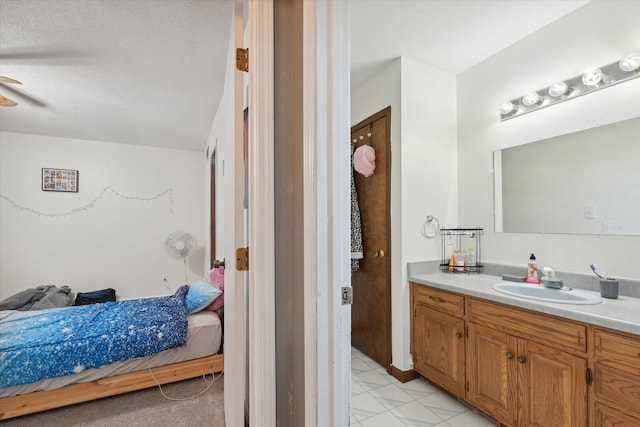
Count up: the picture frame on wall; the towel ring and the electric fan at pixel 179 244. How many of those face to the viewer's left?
0

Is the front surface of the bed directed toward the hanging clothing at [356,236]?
no

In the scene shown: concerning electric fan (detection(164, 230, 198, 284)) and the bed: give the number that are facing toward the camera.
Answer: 1

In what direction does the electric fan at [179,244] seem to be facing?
toward the camera

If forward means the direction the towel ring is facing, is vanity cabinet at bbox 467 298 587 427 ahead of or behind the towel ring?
ahead

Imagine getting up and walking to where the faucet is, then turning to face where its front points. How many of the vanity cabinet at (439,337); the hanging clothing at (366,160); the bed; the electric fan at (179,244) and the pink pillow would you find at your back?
0

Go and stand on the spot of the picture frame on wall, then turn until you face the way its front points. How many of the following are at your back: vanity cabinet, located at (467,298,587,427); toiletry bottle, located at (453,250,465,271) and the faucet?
0

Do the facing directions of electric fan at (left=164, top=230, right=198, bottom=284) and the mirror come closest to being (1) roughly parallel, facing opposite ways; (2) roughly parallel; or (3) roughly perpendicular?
roughly perpendicular

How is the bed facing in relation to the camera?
to the viewer's left

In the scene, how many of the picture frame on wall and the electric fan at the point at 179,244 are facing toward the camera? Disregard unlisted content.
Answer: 2

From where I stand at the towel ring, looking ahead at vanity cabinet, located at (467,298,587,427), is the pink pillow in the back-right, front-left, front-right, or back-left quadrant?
back-right

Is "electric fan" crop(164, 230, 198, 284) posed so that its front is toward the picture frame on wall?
no

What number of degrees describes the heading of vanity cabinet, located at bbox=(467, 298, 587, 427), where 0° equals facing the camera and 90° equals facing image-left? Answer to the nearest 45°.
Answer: approximately 45°

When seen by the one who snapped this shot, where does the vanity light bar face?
facing the viewer and to the left of the viewer

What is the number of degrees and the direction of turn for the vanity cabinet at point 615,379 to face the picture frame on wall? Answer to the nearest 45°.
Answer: approximately 45° to its right

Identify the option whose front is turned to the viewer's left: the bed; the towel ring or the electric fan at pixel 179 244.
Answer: the bed
